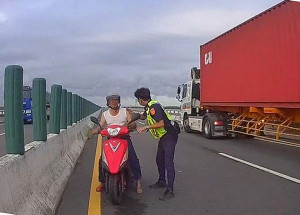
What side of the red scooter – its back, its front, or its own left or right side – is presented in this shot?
front

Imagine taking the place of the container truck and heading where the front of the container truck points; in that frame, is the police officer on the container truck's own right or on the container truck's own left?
on the container truck's own left

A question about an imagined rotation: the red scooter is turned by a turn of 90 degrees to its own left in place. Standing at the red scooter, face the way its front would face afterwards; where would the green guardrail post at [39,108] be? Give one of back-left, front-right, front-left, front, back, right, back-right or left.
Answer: back

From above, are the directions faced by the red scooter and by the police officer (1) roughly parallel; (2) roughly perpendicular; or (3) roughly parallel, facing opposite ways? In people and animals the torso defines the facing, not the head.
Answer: roughly perpendicular

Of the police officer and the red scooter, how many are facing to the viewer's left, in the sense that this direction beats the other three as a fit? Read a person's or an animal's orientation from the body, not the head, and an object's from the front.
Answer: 1

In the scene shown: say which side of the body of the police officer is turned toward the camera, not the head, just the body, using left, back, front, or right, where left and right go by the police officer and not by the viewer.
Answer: left

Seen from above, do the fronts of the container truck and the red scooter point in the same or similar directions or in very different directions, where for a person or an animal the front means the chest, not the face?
very different directions

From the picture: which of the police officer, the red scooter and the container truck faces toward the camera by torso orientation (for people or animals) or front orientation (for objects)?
the red scooter
